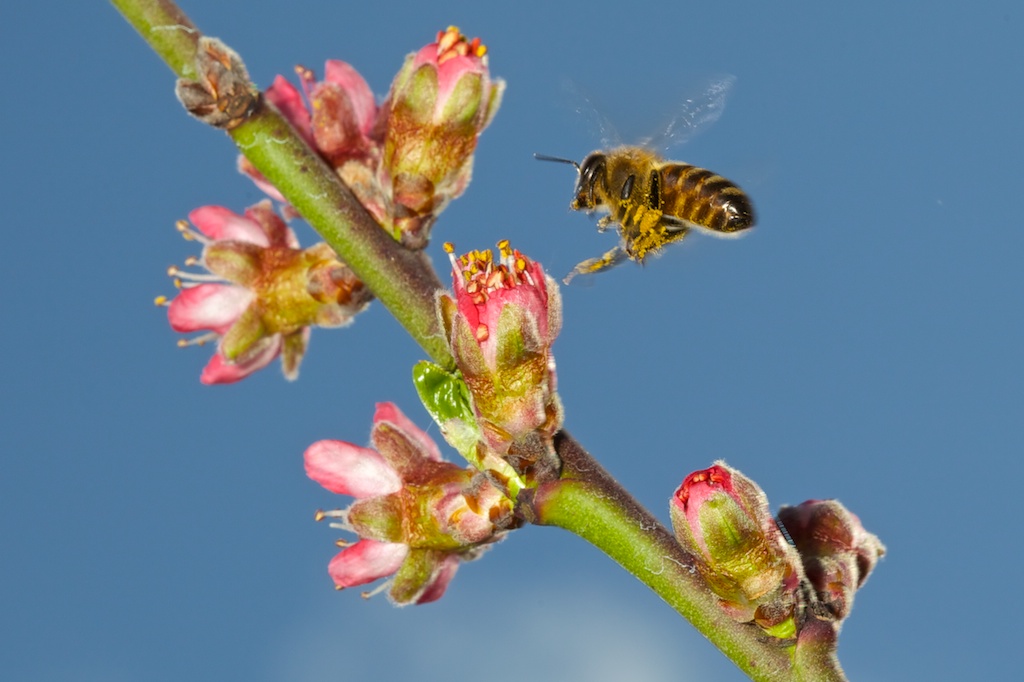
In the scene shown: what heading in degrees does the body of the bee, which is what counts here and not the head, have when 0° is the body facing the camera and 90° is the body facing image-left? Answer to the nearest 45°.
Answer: approximately 90°

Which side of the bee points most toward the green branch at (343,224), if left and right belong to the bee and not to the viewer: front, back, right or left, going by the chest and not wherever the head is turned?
front

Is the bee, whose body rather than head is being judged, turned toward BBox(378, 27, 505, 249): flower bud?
yes
